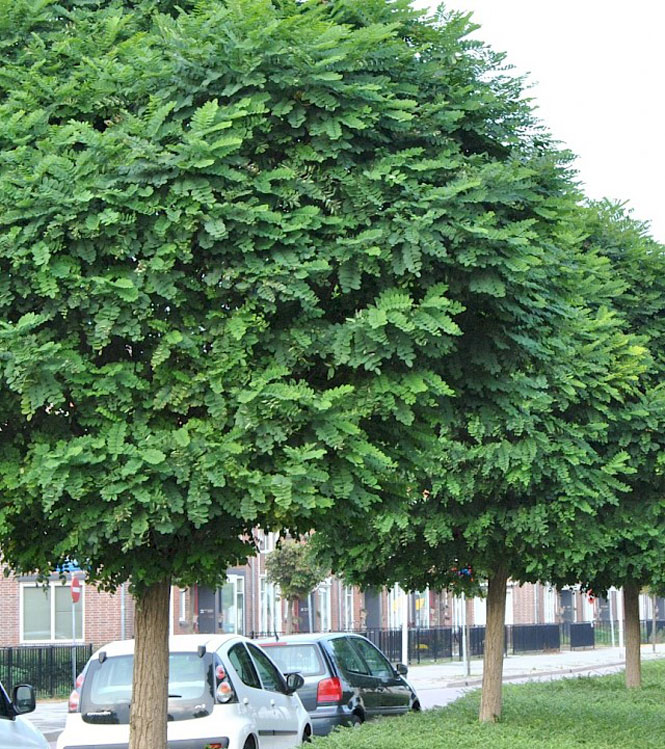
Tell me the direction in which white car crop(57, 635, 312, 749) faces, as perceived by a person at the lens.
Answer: facing away from the viewer and to the right of the viewer

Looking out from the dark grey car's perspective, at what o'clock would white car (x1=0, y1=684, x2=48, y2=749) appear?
The white car is roughly at 5 o'clock from the dark grey car.

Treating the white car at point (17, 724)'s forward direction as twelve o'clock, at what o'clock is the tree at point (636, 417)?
The tree is roughly at 12 o'clock from the white car.

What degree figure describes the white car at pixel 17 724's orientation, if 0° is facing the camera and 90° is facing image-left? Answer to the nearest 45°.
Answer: approximately 225°

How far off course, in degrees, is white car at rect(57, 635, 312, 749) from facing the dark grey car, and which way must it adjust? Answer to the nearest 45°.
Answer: approximately 45° to its left

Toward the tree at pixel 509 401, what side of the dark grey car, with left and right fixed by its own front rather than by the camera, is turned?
right

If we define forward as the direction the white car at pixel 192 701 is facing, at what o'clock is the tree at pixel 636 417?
The tree is roughly at 12 o'clock from the white car.

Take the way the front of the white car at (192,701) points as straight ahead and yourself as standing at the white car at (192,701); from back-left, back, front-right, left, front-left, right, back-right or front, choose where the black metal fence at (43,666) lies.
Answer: front-left

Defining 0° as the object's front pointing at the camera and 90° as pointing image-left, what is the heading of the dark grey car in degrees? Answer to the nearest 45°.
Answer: approximately 225°
